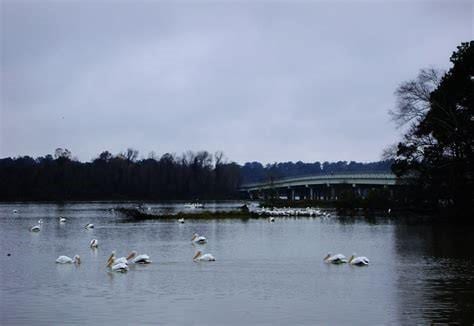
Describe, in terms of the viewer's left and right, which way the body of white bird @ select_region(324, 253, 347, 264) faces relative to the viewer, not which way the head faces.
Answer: facing to the left of the viewer
